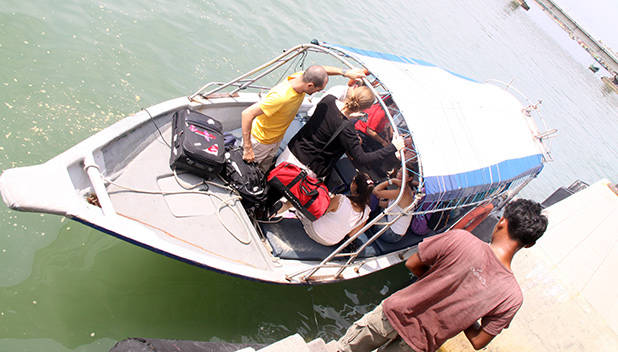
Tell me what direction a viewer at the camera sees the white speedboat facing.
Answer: facing to the left of the viewer
